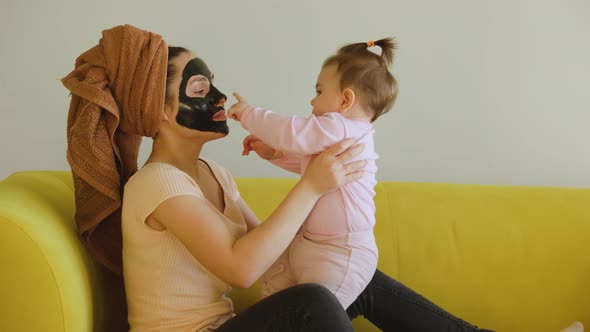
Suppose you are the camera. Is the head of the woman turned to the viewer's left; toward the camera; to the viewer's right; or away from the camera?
to the viewer's right

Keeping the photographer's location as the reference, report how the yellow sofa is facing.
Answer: facing the viewer

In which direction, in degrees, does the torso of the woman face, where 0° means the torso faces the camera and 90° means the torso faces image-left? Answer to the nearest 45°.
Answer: approximately 270°
